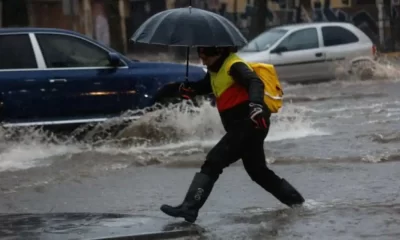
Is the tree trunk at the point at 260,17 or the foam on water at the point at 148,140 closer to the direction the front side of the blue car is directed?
the foam on water

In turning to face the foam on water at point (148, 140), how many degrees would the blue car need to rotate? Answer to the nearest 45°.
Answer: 0° — it already faces it

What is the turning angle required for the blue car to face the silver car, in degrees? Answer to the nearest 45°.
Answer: approximately 45° to its left

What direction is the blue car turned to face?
to the viewer's right

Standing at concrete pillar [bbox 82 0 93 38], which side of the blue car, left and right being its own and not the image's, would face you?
left

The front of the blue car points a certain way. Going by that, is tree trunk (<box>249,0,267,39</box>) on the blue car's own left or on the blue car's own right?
on the blue car's own left
